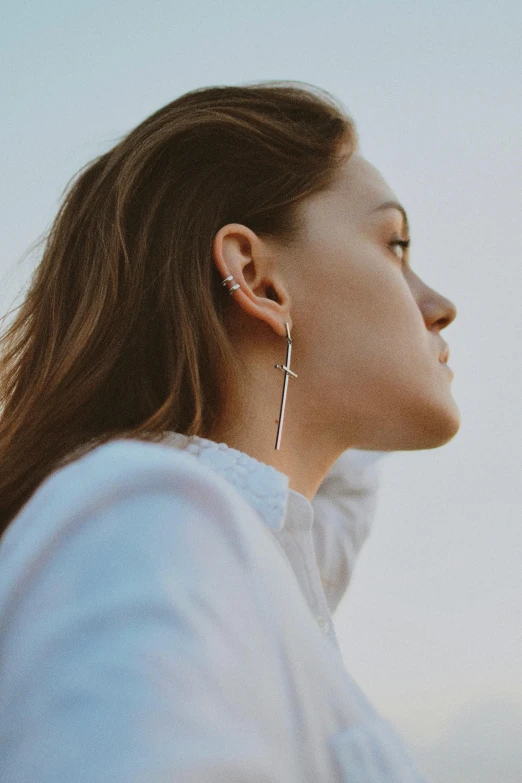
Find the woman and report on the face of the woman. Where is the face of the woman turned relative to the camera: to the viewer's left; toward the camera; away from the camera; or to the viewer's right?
to the viewer's right

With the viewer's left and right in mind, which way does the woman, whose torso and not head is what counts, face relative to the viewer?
facing to the right of the viewer
